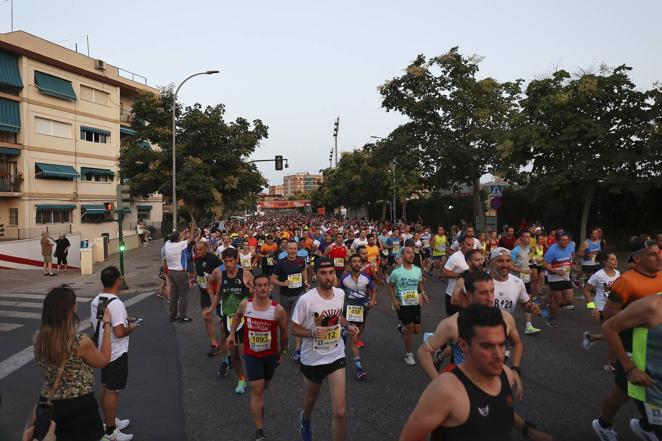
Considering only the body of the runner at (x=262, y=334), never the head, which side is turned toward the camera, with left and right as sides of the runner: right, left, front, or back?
front

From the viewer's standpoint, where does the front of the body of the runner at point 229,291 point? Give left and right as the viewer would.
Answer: facing the viewer

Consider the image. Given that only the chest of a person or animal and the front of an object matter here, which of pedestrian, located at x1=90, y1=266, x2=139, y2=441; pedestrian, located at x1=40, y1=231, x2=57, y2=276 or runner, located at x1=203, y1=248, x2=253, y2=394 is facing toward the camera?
the runner

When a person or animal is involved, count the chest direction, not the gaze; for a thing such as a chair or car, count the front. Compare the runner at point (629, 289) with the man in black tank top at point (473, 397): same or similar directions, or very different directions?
same or similar directions

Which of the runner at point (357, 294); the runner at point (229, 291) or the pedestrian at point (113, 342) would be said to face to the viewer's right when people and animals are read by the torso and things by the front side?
the pedestrian

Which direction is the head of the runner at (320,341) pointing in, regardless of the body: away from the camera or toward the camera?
toward the camera

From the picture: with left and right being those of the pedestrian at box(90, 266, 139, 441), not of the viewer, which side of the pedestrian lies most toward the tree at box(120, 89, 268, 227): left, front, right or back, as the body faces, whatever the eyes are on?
left

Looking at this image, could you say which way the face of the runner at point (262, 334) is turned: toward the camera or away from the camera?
toward the camera

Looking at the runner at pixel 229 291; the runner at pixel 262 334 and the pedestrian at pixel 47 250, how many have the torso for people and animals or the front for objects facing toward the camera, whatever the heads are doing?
2

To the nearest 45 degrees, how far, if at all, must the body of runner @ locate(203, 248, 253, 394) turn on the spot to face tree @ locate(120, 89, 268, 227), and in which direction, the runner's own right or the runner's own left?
approximately 180°

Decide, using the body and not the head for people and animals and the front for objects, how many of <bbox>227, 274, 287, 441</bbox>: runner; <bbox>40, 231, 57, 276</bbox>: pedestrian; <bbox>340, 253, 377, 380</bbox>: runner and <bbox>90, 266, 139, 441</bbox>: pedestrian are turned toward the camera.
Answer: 2

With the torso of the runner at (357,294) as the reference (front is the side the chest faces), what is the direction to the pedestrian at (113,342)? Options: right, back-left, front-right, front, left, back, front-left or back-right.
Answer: front-right

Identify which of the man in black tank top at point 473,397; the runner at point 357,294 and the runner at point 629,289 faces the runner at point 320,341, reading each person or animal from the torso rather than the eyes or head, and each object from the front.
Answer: the runner at point 357,294

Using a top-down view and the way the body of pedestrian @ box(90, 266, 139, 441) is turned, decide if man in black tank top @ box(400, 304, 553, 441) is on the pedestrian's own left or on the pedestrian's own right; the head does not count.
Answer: on the pedestrian's own right

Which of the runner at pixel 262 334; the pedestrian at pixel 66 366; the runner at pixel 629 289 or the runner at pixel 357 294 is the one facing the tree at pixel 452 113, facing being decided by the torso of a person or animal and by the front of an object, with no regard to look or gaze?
the pedestrian

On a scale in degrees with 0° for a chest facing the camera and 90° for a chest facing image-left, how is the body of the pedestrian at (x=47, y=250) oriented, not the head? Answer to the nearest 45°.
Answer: approximately 270°

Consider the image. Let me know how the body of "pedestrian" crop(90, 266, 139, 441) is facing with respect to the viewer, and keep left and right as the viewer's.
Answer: facing to the right of the viewer

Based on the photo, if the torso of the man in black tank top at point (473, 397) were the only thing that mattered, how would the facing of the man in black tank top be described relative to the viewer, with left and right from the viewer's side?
facing the viewer and to the right of the viewer
